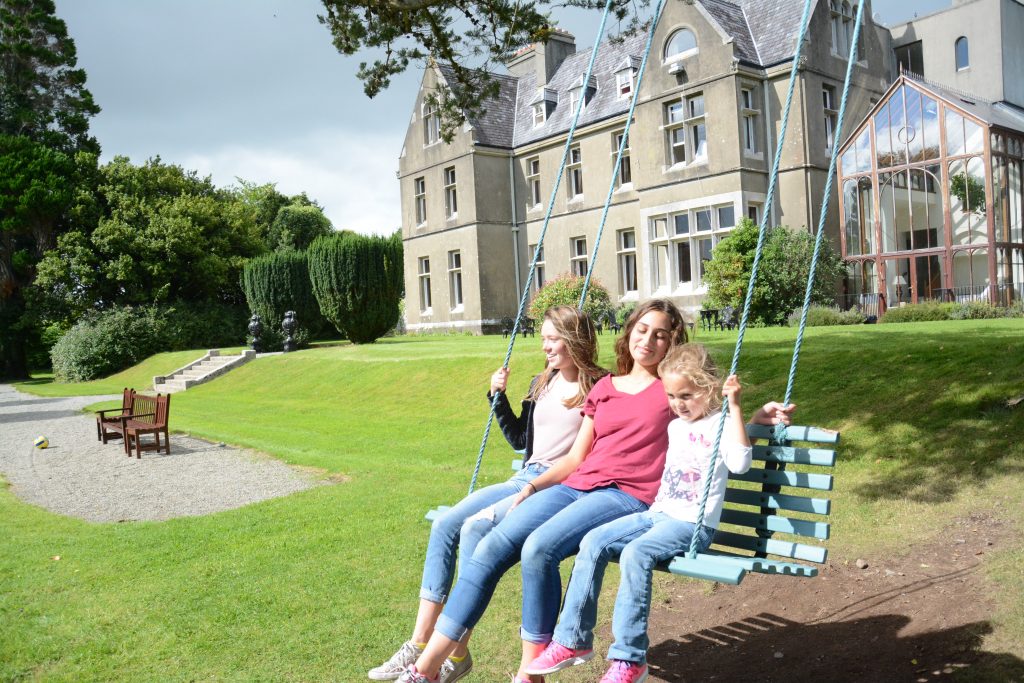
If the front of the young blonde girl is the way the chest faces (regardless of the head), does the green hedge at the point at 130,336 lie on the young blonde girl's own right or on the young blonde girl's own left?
on the young blonde girl's own right

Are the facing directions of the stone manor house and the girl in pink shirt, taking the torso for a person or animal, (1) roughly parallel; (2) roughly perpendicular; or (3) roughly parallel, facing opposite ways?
roughly parallel

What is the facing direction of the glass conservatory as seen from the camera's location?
facing the viewer and to the left of the viewer

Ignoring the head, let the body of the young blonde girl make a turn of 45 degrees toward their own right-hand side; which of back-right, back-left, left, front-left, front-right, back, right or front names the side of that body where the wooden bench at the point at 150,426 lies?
front-right

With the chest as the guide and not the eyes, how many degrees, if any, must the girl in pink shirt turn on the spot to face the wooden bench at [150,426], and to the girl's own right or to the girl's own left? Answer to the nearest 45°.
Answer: approximately 90° to the girl's own right

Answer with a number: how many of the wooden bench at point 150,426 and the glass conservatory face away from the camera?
0

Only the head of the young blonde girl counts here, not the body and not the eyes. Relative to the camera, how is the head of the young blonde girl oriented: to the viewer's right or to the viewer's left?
to the viewer's left

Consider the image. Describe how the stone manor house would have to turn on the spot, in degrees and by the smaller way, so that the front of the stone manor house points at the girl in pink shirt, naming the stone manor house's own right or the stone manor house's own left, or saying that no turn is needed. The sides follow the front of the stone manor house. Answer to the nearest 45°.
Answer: approximately 45° to the stone manor house's own left
